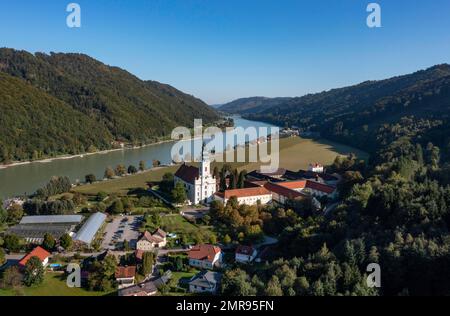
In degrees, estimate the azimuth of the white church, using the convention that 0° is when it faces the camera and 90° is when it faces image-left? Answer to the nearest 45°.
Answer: approximately 315°

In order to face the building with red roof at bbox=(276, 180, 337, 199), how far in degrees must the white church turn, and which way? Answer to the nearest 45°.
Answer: approximately 45° to its left

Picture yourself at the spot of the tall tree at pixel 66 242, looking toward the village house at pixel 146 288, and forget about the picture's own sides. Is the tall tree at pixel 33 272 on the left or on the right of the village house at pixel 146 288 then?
right

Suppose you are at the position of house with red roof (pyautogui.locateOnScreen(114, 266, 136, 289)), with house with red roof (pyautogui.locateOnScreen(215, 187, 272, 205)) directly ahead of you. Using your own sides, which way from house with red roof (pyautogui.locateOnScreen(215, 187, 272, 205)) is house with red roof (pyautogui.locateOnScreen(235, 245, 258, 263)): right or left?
right
